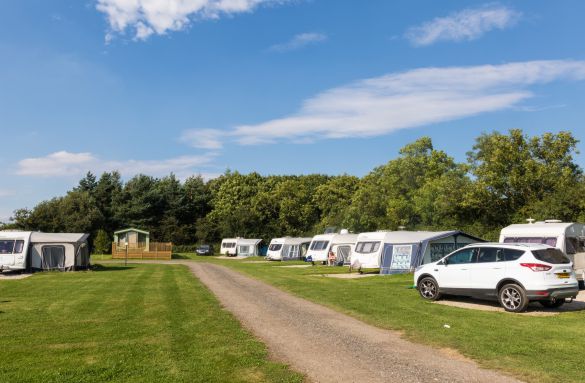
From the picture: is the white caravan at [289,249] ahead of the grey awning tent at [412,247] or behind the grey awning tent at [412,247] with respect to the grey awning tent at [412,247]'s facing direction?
behind

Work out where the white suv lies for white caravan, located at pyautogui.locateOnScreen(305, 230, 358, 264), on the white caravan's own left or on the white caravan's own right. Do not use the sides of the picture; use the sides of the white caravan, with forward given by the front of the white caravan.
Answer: on the white caravan's own left

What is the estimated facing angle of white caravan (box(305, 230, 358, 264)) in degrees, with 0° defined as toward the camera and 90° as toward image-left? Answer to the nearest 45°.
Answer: approximately 45°

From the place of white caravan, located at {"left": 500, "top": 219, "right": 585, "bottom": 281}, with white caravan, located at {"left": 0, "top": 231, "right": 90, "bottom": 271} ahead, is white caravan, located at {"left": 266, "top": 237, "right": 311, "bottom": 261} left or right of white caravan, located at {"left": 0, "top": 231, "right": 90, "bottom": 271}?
right

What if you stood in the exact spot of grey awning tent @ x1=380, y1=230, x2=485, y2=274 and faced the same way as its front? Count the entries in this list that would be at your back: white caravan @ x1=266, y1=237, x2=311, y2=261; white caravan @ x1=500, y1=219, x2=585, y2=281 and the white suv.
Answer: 1

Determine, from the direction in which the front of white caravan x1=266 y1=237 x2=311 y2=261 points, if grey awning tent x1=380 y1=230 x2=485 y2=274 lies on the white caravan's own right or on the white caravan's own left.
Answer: on the white caravan's own left

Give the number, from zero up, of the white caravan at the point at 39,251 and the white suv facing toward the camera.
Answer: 1
